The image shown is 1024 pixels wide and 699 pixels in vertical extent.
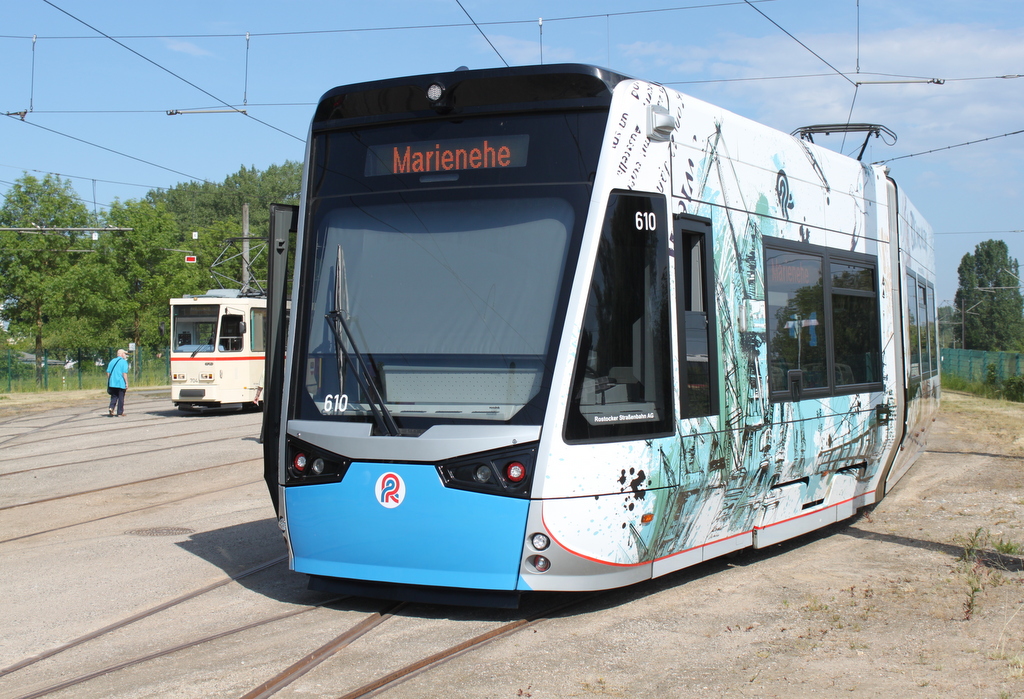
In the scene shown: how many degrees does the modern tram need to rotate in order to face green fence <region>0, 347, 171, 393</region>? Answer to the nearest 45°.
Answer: approximately 90° to its right

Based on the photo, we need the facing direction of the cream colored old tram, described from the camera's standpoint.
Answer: facing the viewer and to the left of the viewer

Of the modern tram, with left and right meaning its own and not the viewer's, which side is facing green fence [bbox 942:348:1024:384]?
back

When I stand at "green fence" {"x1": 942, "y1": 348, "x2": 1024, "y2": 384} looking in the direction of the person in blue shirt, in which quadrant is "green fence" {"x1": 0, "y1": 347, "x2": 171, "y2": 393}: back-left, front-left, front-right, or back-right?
front-right

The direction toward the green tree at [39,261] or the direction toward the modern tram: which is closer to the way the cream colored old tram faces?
the modern tram

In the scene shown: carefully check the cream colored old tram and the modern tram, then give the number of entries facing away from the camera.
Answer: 0

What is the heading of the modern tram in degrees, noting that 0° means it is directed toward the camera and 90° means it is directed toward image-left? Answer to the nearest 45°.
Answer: approximately 45°

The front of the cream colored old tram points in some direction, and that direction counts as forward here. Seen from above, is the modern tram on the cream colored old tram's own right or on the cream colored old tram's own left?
on the cream colored old tram's own left
